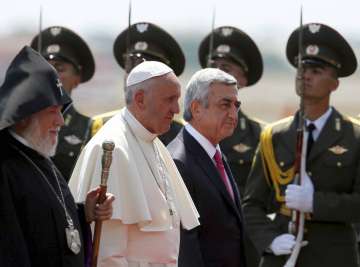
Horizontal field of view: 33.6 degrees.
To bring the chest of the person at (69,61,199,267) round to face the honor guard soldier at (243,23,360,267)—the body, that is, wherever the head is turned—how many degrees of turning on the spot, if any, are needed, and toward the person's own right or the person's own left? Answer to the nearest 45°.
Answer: approximately 90° to the person's own left

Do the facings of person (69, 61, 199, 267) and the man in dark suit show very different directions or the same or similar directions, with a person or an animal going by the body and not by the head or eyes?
same or similar directions

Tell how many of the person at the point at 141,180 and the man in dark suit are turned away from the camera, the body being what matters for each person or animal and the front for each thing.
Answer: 0

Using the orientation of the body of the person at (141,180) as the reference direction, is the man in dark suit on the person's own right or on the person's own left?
on the person's own left

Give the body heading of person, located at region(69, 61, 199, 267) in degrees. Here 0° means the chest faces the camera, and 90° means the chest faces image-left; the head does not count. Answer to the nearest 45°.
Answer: approximately 315°

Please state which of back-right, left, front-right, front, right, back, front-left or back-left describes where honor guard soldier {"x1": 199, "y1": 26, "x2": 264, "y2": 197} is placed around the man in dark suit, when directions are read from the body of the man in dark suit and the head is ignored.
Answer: back-left

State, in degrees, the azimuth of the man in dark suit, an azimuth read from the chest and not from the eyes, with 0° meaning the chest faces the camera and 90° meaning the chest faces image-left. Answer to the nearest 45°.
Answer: approximately 315°

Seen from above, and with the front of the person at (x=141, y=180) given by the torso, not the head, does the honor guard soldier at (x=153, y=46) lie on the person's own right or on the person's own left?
on the person's own left

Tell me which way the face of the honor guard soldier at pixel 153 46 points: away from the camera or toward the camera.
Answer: toward the camera

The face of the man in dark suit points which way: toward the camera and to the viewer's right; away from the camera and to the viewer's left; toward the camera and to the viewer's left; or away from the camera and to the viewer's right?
toward the camera and to the viewer's right

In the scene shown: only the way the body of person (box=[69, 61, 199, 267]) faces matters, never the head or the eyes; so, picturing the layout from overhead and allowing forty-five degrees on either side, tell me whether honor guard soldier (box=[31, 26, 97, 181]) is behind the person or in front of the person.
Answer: behind

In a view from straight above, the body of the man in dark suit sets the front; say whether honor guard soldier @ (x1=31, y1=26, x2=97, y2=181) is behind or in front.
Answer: behind
